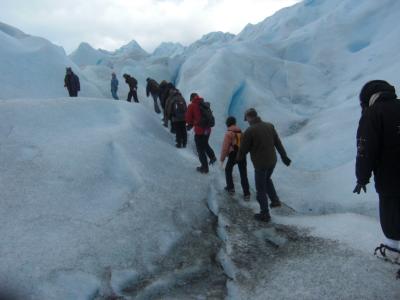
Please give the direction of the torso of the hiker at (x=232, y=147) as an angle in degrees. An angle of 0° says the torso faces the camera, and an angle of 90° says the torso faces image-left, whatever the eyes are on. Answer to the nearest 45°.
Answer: approximately 135°

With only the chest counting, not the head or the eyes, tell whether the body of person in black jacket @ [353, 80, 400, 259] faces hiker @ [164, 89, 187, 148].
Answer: yes

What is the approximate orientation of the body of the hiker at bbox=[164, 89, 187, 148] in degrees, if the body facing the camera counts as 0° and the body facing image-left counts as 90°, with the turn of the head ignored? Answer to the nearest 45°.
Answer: approximately 135°

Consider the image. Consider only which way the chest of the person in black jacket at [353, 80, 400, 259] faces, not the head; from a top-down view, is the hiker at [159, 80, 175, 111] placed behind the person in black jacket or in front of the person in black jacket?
in front

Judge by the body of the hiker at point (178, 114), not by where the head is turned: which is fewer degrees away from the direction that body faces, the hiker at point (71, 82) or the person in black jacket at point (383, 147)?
the hiker

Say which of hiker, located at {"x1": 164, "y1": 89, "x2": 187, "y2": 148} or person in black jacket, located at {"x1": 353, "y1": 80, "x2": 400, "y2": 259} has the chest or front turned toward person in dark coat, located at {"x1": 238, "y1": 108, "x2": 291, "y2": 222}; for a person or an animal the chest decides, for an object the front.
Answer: the person in black jacket

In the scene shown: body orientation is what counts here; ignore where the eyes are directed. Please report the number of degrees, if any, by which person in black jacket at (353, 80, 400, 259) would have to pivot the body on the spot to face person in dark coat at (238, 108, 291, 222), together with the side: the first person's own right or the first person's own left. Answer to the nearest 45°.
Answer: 0° — they already face them

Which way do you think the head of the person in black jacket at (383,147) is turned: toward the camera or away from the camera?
away from the camera

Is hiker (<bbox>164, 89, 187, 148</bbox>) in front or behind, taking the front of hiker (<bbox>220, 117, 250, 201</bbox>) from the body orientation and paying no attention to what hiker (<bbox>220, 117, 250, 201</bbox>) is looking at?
in front

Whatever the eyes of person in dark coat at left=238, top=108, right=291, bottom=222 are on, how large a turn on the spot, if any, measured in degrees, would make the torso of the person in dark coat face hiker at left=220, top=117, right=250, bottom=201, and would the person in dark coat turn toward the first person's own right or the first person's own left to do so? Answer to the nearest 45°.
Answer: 0° — they already face them

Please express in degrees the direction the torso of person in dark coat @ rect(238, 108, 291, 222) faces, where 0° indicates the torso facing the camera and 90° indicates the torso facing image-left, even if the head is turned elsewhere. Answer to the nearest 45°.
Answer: approximately 135°

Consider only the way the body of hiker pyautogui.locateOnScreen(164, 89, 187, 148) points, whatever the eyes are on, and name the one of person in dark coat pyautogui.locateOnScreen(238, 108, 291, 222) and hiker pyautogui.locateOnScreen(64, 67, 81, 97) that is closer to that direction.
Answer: the hiker
